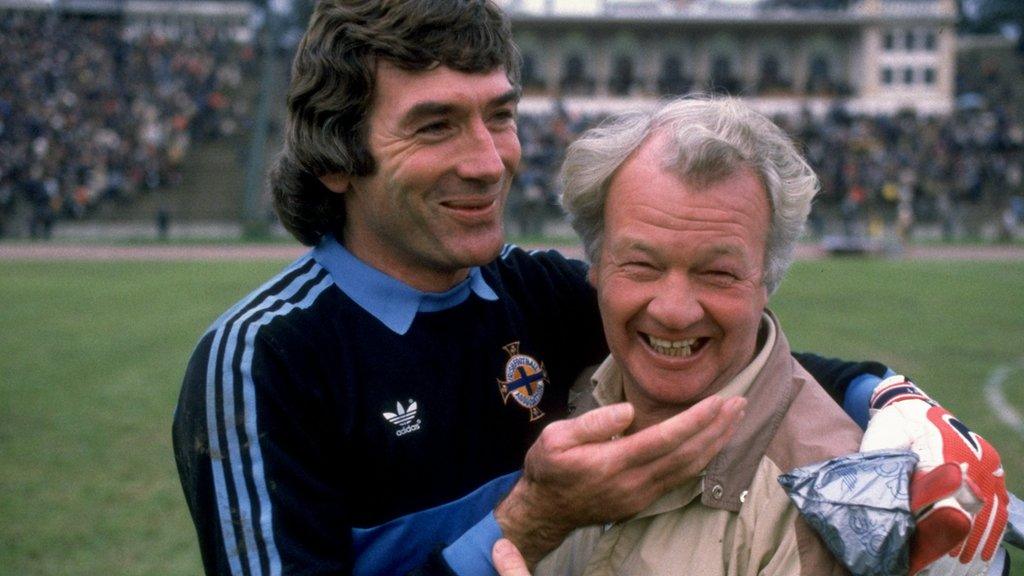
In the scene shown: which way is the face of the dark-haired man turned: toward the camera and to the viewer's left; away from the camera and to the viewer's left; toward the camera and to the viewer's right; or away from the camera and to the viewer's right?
toward the camera and to the viewer's right

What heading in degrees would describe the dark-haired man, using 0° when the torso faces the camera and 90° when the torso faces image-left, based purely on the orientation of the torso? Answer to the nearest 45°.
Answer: approximately 315°

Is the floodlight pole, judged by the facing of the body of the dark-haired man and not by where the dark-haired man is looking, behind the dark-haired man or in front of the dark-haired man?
behind
